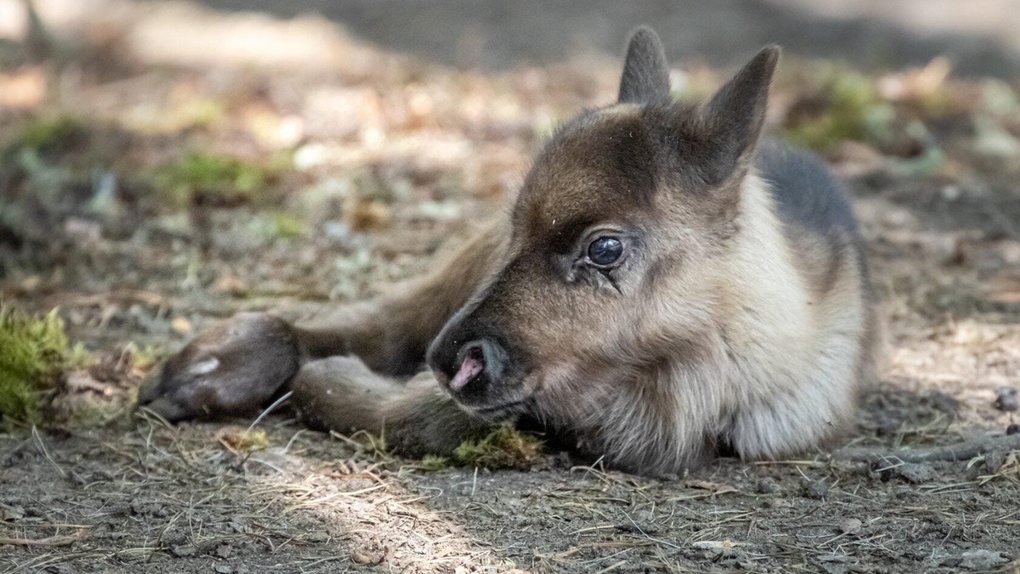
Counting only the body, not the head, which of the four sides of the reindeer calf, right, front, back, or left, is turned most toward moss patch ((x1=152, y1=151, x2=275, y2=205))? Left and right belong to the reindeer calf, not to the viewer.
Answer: right

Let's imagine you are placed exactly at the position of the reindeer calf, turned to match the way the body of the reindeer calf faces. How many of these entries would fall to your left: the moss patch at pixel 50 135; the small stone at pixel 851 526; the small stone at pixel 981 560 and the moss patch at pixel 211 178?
2

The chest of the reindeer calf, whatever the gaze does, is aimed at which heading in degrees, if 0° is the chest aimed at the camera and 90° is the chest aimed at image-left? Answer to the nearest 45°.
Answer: approximately 45°

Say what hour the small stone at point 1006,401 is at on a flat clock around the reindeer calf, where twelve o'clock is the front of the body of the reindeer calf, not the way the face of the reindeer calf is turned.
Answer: The small stone is roughly at 7 o'clock from the reindeer calf.

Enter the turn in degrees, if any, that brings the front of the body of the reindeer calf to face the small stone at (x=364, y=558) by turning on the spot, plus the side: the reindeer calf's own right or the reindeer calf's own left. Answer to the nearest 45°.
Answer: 0° — it already faces it

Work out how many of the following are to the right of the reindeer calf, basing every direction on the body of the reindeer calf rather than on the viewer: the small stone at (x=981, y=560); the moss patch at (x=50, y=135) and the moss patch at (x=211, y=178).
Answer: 2

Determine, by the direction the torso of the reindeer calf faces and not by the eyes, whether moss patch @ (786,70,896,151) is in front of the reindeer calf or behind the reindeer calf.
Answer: behind

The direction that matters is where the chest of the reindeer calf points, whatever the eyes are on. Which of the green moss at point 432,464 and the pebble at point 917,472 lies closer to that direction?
the green moss

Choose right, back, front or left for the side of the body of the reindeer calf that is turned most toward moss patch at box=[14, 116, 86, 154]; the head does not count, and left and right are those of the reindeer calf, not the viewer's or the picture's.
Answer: right

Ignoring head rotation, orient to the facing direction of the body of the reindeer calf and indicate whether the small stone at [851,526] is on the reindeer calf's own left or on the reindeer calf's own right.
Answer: on the reindeer calf's own left

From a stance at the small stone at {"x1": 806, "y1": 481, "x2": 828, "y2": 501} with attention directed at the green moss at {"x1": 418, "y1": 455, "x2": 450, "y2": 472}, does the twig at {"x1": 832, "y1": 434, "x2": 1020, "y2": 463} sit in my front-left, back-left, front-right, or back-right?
back-right

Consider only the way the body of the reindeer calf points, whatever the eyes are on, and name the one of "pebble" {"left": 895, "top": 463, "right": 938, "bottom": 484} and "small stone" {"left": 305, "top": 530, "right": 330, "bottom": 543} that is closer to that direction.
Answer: the small stone

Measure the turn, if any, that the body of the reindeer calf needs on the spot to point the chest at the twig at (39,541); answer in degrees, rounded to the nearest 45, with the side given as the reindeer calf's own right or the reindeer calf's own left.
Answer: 0° — it already faces it
